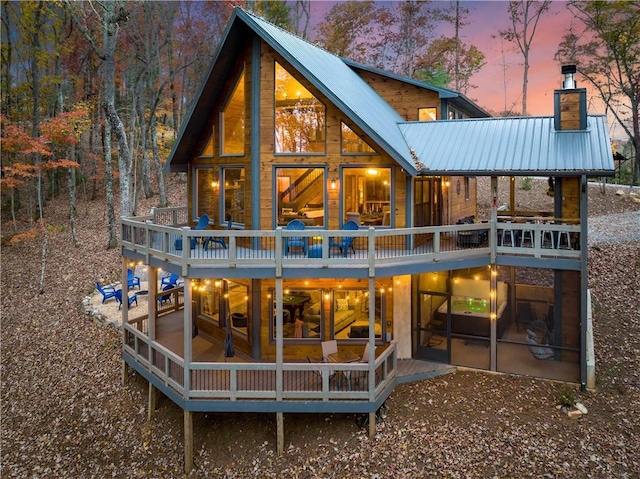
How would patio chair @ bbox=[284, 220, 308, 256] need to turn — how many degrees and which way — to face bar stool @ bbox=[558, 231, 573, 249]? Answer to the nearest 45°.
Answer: approximately 90° to its left

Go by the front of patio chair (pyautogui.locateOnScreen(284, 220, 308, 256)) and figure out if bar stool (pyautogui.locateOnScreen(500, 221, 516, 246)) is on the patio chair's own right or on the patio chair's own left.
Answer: on the patio chair's own left

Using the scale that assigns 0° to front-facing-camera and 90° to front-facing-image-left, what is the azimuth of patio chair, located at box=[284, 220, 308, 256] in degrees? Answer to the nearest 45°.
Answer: approximately 0°
